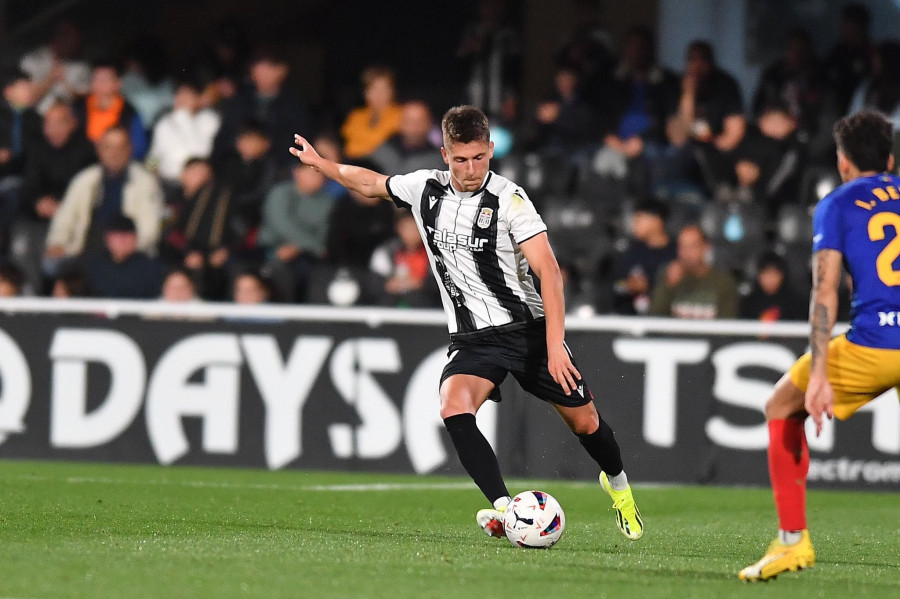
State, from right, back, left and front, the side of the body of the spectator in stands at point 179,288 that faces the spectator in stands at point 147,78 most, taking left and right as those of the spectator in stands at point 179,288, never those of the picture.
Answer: back

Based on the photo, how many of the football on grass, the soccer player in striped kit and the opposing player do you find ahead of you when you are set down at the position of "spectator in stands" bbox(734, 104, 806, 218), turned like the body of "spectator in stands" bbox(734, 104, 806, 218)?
3

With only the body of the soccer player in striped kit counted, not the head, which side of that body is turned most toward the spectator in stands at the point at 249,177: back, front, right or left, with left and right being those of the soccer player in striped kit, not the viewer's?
back

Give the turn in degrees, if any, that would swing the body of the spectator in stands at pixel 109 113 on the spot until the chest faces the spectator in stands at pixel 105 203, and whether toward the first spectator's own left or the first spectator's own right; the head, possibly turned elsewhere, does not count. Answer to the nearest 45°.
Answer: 0° — they already face them

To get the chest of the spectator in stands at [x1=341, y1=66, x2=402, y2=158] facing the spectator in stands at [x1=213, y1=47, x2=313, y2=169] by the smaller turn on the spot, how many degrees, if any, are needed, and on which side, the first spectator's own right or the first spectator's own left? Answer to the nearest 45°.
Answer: approximately 90° to the first spectator's own right

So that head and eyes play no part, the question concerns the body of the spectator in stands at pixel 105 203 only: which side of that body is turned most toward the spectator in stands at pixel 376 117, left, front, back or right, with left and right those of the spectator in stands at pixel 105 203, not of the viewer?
left

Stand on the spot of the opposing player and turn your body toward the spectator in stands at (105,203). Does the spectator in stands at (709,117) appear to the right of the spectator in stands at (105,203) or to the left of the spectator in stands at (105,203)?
right

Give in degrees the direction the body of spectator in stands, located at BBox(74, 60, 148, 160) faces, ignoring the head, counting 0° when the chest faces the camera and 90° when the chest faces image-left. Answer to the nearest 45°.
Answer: approximately 0°
